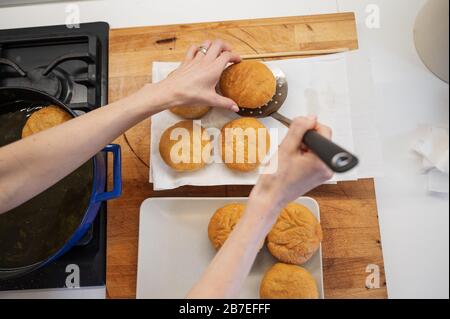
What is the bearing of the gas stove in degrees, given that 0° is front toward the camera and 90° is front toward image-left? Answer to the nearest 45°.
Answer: approximately 0°
